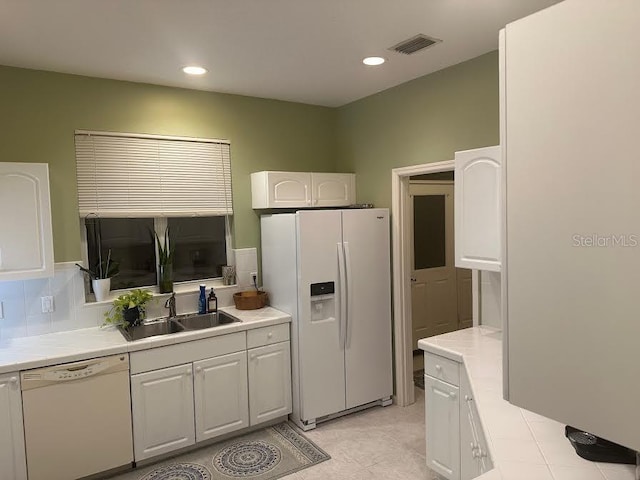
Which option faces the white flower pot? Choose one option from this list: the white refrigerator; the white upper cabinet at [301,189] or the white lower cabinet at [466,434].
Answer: the white lower cabinet

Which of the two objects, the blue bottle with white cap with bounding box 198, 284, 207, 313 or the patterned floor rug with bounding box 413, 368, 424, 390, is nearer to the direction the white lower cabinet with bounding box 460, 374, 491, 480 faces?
the blue bottle with white cap

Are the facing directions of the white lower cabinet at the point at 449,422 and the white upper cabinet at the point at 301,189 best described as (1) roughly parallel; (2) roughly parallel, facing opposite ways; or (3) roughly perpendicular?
roughly perpendicular

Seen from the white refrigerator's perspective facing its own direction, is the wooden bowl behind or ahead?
behind

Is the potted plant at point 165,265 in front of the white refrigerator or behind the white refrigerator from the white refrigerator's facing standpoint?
behind

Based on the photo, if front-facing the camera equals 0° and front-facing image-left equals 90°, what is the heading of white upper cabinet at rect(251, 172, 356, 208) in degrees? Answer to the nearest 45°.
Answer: approximately 315°

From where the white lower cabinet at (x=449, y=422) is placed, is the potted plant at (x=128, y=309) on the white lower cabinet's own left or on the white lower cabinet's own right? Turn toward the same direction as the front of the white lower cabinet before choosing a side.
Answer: on the white lower cabinet's own right

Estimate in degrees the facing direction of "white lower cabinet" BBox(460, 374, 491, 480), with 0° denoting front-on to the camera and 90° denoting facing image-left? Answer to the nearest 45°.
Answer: approximately 90°

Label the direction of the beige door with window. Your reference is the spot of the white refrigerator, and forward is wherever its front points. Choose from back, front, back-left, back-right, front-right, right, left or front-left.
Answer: left

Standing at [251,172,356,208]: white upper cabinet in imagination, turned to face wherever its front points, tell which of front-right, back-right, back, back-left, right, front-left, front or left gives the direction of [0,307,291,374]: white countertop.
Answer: right

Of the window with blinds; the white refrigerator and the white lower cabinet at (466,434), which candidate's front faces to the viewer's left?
the white lower cabinet

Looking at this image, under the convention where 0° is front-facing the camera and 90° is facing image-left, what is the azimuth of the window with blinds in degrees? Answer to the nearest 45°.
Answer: approximately 0°

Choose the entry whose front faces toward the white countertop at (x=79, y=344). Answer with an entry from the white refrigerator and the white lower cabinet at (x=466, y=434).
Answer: the white lower cabinet
